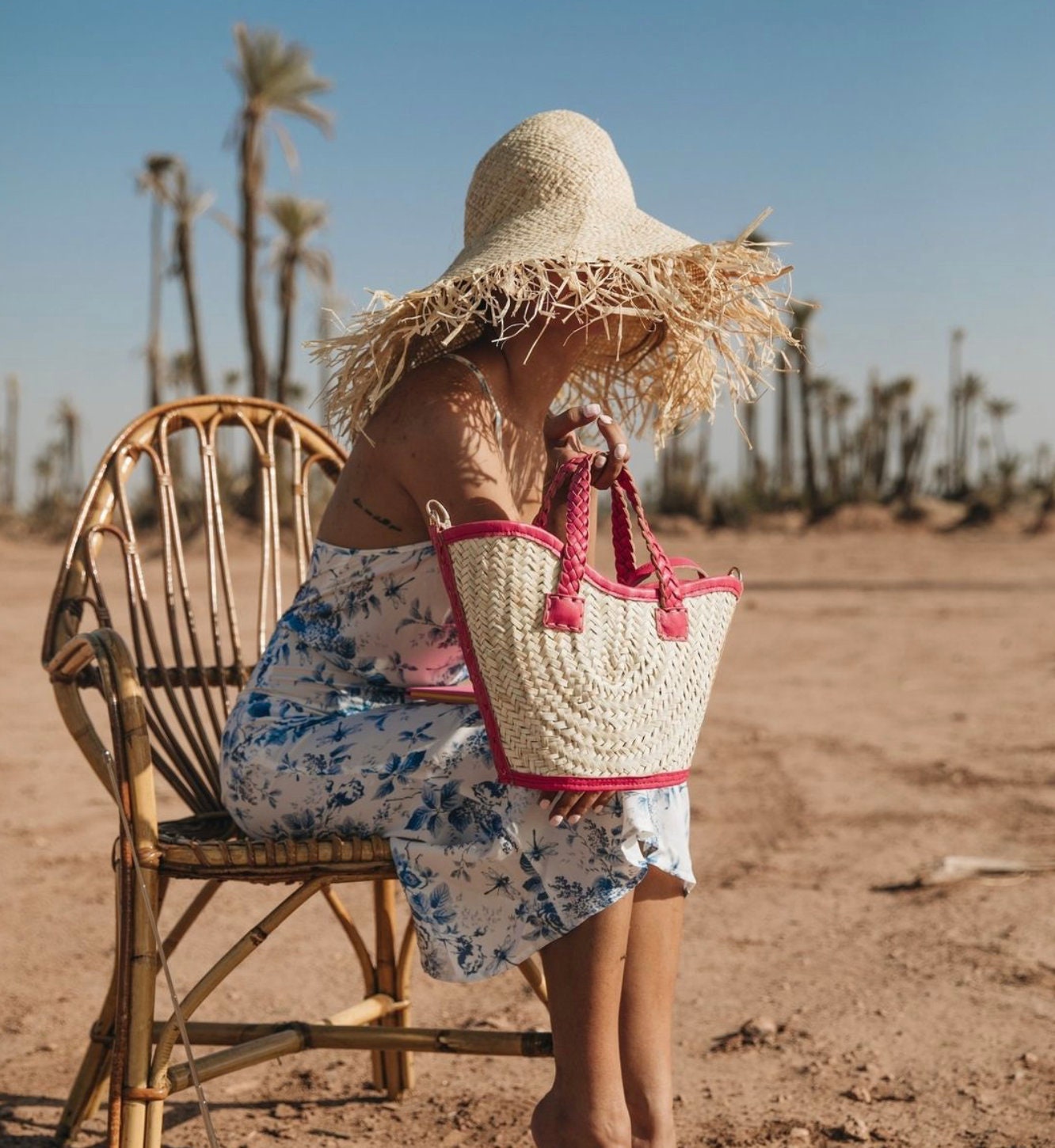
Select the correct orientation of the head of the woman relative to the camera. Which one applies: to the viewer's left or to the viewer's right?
to the viewer's right

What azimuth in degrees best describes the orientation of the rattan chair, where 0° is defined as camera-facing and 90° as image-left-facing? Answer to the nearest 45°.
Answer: approximately 315°

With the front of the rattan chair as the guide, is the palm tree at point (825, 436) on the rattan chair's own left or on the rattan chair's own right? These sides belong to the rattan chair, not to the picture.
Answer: on the rattan chair's own left

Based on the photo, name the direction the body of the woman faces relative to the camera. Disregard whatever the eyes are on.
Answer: to the viewer's right
